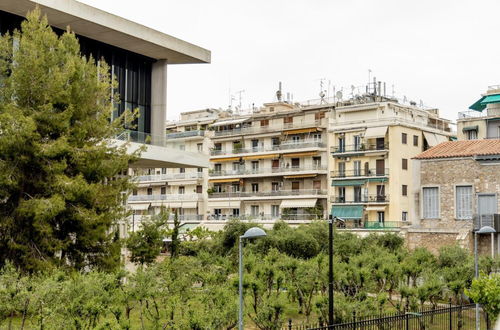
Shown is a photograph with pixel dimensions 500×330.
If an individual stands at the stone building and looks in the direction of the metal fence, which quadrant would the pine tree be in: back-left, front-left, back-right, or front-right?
front-right

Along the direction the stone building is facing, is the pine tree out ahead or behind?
ahead

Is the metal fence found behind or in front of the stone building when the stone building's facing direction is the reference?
in front

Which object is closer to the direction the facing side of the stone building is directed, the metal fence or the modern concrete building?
the metal fence

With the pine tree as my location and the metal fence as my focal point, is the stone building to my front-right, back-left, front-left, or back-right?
front-left

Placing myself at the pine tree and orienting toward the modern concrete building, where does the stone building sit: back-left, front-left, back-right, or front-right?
front-right

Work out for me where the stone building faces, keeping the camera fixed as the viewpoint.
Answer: facing the viewer

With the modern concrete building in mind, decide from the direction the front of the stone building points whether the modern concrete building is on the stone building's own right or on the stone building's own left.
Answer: on the stone building's own right
